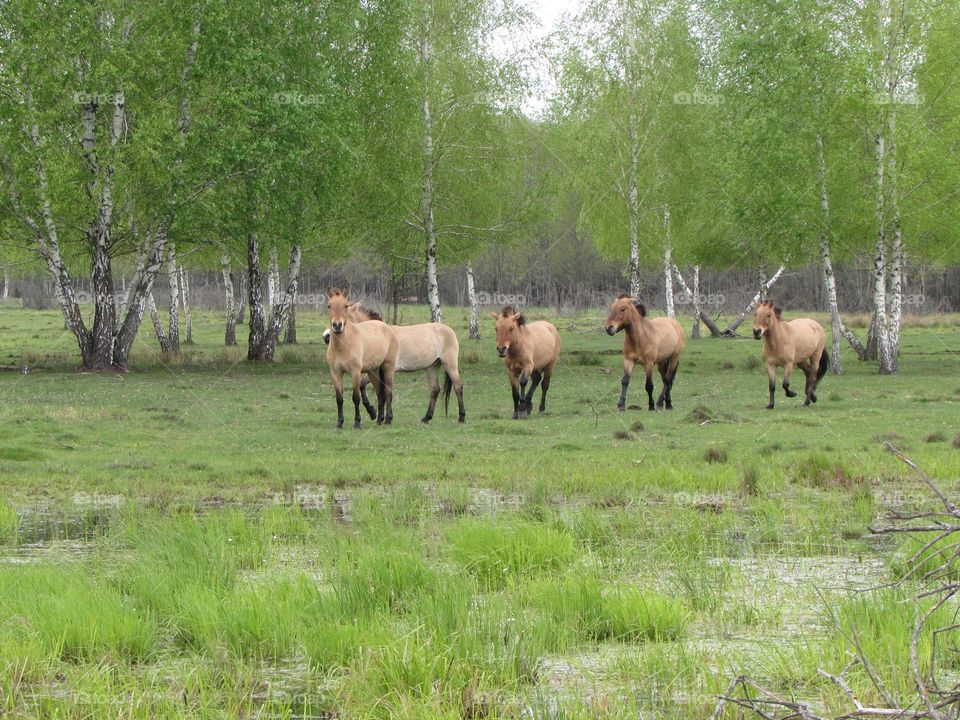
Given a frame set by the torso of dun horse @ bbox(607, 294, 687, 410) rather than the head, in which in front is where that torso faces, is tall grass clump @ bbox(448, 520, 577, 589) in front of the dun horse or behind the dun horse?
in front

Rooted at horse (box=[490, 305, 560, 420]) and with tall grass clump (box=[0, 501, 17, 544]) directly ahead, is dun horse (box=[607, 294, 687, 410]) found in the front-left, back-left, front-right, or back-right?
back-left

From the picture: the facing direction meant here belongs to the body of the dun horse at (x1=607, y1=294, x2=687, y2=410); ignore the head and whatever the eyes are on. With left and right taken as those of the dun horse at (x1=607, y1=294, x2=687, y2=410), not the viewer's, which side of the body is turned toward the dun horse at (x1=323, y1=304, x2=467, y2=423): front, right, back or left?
front

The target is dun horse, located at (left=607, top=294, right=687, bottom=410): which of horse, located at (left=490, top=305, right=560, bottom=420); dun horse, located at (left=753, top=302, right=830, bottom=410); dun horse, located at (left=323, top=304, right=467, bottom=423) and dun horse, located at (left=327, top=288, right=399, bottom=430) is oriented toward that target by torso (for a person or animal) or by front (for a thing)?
dun horse, located at (left=753, top=302, right=830, bottom=410)

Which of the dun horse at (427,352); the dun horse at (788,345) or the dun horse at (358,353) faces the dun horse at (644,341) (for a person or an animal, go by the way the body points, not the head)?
the dun horse at (788,345)

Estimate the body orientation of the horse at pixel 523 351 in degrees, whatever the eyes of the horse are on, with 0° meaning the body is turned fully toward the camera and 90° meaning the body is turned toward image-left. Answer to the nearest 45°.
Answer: approximately 45°

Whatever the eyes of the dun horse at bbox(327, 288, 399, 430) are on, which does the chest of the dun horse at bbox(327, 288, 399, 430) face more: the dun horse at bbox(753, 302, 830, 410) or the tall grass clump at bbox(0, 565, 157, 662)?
the tall grass clump

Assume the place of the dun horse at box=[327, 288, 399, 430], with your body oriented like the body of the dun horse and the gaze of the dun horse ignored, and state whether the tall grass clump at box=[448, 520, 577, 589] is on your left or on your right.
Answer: on your left

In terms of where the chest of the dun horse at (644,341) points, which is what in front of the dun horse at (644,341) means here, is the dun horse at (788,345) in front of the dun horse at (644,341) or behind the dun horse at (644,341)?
behind

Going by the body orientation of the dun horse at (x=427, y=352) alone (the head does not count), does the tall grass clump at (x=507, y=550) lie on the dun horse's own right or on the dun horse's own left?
on the dun horse's own left

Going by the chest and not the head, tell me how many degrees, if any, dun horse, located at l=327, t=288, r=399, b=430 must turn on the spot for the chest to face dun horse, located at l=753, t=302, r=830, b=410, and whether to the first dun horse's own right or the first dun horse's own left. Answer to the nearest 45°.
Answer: approximately 135° to the first dun horse's own left

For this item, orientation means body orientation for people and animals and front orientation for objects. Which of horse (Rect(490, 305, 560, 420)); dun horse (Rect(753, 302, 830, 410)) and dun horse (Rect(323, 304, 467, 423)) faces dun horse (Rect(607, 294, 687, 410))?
dun horse (Rect(753, 302, 830, 410))

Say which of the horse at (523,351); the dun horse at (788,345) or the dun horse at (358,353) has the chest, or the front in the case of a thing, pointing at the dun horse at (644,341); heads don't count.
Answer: the dun horse at (788,345)

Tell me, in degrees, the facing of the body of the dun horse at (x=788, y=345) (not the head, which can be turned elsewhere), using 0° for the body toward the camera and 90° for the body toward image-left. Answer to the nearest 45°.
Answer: approximately 45°

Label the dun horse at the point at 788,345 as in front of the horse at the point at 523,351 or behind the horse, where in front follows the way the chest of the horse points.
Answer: behind

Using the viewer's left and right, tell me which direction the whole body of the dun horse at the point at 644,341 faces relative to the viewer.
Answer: facing the viewer and to the left of the viewer

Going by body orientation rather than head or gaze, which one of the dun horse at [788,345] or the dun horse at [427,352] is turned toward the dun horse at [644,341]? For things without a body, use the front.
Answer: the dun horse at [788,345]

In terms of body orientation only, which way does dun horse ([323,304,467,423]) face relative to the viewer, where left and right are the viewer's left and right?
facing to the left of the viewer
